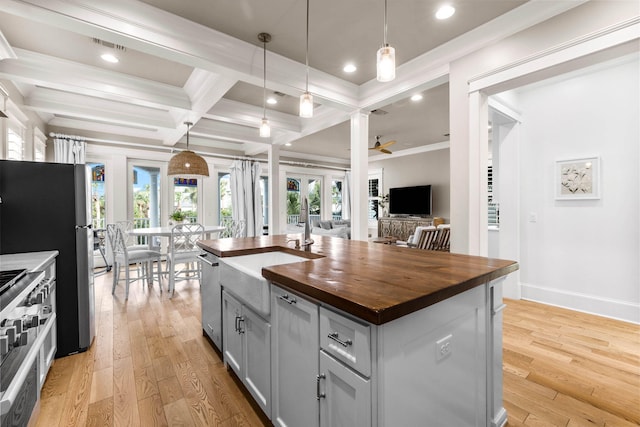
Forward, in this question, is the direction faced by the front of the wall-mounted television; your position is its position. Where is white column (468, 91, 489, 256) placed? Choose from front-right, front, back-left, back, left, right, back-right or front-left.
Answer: front-left

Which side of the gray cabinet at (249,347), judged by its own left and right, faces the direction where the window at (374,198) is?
back

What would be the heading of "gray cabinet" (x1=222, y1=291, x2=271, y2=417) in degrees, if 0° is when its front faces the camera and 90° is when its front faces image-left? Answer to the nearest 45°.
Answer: approximately 45°

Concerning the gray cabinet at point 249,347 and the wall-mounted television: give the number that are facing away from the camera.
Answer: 0

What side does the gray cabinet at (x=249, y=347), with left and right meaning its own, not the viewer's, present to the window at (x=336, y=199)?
back

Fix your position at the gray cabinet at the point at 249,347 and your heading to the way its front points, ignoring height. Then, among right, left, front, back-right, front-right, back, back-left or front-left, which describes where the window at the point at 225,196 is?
back-right

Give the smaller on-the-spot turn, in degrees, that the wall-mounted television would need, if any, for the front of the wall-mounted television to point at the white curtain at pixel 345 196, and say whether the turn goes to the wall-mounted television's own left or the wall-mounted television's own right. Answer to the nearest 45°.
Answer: approximately 90° to the wall-mounted television's own right

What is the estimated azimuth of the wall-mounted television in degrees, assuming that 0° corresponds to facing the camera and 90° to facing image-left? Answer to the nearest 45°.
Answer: approximately 45°

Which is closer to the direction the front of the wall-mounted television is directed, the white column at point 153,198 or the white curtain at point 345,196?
the white column
